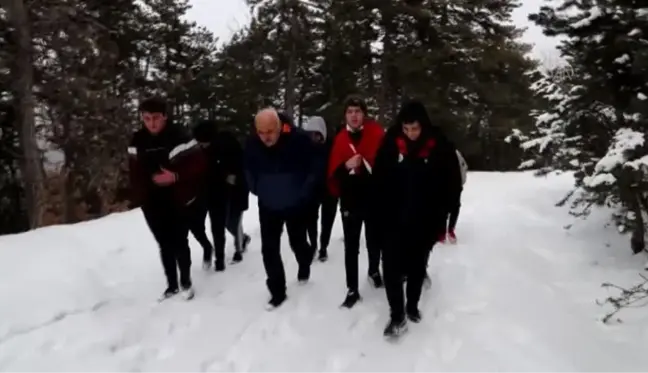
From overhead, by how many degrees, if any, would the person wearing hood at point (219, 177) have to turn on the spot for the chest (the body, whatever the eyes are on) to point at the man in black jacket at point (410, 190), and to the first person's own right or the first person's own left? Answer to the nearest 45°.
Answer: approximately 90° to the first person's own left

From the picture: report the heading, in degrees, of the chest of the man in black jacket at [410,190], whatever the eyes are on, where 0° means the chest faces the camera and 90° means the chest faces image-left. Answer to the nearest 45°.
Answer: approximately 0°

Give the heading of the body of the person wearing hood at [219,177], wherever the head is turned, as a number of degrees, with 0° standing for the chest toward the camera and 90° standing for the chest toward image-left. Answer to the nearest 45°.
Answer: approximately 45°

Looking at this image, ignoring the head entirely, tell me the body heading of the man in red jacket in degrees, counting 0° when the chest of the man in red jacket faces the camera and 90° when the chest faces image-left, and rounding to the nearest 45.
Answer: approximately 0°

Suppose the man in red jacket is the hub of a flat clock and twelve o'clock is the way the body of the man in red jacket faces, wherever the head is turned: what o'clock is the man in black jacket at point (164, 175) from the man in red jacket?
The man in black jacket is roughly at 3 o'clock from the man in red jacket.

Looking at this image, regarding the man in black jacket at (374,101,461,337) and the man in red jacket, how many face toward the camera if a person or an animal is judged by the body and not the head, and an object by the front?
2

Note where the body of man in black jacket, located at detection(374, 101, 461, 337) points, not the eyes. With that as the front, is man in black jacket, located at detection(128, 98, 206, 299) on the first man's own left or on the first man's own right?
on the first man's own right
